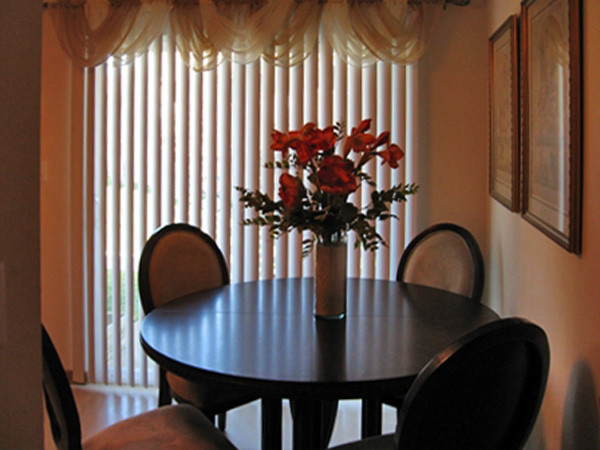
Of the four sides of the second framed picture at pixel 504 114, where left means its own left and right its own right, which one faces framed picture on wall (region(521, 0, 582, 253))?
left

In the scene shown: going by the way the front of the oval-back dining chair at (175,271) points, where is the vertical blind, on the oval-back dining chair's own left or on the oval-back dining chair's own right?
on the oval-back dining chair's own left

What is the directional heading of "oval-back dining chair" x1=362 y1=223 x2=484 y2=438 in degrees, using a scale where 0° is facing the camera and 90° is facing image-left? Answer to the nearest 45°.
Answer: approximately 45°

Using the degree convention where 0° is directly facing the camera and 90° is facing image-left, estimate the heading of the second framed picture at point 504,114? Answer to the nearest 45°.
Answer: approximately 90°

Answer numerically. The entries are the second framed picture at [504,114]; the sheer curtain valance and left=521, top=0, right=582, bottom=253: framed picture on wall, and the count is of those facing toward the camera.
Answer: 1

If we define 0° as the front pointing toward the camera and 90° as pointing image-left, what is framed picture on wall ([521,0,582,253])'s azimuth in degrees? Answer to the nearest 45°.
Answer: approximately 90°

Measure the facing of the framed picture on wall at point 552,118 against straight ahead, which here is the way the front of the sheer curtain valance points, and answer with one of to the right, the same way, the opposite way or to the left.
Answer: to the right

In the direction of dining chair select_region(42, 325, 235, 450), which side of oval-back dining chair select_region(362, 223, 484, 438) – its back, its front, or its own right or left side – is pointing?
front

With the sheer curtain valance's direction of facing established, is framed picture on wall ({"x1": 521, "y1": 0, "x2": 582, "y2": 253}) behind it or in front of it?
in front

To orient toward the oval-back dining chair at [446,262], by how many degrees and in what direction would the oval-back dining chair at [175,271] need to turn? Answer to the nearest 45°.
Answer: approximately 45° to its left

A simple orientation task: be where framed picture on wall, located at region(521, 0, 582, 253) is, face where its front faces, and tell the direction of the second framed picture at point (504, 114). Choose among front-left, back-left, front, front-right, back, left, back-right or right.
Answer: right

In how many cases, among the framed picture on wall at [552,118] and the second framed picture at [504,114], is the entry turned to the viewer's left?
2
